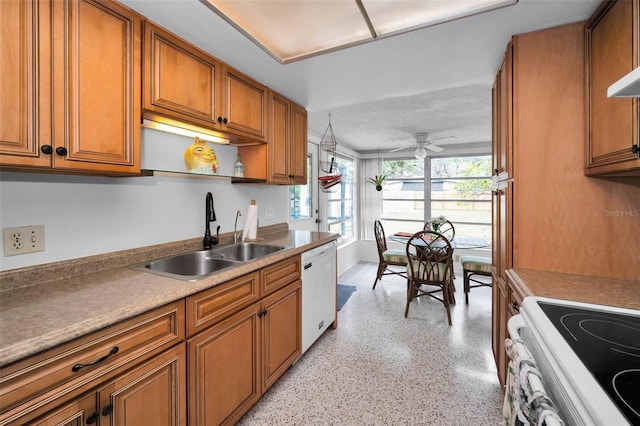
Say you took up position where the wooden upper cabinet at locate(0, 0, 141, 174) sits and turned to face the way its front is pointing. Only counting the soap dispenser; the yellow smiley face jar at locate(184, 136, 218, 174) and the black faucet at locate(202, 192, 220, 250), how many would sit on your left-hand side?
3

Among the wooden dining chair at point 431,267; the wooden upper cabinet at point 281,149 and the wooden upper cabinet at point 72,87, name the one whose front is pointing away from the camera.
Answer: the wooden dining chair

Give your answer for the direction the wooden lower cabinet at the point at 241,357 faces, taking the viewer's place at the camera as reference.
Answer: facing the viewer and to the right of the viewer

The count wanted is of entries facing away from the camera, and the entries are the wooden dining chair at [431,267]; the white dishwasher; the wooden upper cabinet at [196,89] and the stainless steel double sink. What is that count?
1

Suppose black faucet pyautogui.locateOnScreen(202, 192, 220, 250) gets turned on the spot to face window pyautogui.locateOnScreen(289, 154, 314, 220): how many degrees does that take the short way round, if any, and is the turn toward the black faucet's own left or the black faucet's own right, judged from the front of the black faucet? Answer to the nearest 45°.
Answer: approximately 90° to the black faucet's own left

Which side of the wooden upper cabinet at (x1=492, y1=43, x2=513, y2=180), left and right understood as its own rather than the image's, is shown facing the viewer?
left

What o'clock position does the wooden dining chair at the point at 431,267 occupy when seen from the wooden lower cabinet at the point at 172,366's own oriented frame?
The wooden dining chair is roughly at 10 o'clock from the wooden lower cabinet.

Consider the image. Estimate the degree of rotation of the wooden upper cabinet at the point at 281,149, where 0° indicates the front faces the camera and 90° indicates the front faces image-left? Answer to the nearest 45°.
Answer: approximately 315°

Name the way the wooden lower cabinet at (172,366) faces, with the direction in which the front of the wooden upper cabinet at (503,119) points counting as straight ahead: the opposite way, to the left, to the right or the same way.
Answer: the opposite way

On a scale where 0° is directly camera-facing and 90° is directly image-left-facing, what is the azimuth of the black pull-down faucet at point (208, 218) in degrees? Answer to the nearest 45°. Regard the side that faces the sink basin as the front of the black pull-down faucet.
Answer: approximately 315°

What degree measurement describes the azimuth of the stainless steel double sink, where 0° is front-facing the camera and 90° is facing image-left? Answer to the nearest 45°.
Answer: approximately 315°

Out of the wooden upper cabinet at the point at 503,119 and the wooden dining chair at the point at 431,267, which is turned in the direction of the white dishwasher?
the wooden upper cabinet

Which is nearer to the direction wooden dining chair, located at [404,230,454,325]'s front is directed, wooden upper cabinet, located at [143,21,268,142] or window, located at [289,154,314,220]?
the window

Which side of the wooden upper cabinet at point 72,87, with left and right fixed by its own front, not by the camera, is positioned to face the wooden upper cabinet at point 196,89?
left

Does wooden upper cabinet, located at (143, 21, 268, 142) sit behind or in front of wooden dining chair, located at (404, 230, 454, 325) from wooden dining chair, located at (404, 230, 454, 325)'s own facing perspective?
behind

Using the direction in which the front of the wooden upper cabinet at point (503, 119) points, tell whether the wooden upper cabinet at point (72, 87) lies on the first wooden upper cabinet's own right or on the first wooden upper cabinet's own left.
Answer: on the first wooden upper cabinet's own left

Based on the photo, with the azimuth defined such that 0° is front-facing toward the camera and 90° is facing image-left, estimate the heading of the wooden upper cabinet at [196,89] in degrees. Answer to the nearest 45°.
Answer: approximately 315°
